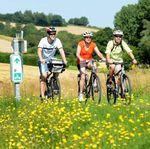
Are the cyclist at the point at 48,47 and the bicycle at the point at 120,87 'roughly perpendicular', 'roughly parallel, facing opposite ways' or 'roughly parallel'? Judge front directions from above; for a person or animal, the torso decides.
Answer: roughly parallel

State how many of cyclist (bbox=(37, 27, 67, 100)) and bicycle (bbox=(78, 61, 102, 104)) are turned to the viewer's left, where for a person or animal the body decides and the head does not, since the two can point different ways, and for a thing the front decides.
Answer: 0

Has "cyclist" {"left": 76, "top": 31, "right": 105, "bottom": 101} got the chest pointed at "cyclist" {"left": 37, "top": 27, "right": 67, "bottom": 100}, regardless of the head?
no

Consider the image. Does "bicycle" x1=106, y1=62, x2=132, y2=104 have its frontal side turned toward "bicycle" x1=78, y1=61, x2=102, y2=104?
no

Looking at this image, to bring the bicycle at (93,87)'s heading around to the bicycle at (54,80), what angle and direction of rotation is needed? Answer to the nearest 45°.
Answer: approximately 135° to its right

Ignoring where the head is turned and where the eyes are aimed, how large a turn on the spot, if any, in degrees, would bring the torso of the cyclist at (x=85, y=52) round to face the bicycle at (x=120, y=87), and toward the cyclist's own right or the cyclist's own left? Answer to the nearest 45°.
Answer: approximately 45° to the cyclist's own left

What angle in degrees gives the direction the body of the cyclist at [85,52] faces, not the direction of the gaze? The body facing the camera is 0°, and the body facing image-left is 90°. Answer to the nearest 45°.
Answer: approximately 315°

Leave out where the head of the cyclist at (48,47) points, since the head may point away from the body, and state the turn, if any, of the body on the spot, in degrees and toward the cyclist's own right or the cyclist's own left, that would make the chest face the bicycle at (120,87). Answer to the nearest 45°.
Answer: approximately 45° to the cyclist's own left

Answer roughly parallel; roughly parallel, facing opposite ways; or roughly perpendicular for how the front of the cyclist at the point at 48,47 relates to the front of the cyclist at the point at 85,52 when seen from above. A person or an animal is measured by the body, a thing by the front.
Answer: roughly parallel

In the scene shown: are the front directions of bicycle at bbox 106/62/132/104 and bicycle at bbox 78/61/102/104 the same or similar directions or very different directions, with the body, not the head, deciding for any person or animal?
same or similar directions

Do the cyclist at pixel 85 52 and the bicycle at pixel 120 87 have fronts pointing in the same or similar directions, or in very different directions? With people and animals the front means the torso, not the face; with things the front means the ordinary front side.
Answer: same or similar directions

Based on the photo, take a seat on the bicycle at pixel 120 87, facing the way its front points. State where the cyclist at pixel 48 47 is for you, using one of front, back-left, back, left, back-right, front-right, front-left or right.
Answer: back-right

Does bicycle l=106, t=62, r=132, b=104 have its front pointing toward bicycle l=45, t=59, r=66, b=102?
no

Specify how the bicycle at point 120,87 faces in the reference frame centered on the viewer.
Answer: facing the viewer and to the right of the viewer

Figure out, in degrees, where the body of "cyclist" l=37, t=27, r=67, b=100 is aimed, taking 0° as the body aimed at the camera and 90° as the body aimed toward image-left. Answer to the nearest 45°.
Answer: approximately 315°

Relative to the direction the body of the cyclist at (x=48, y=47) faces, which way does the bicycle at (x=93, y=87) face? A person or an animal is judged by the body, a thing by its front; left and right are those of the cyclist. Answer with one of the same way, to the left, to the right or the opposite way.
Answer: the same way
